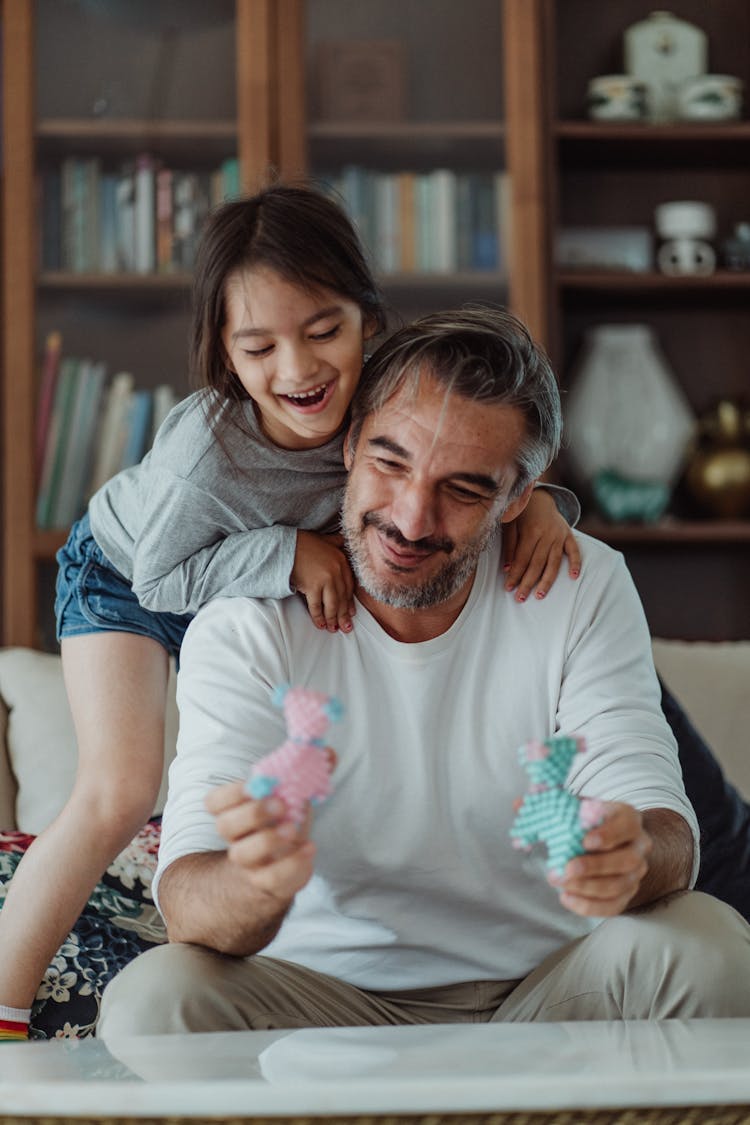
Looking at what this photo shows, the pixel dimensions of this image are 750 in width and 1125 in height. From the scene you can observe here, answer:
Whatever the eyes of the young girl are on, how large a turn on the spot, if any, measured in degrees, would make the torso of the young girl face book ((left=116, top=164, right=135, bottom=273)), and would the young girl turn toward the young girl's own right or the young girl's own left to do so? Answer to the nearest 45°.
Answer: approximately 135° to the young girl's own left

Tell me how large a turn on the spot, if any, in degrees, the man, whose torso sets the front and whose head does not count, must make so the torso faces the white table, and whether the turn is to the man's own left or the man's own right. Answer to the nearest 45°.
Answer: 0° — they already face it

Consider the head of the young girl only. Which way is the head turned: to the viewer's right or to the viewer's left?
to the viewer's right

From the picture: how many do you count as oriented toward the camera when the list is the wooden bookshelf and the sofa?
2

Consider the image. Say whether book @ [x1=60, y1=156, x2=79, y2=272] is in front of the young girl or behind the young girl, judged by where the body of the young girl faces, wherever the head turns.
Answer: behind

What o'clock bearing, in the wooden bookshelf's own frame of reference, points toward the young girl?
The young girl is roughly at 12 o'clock from the wooden bookshelf.
